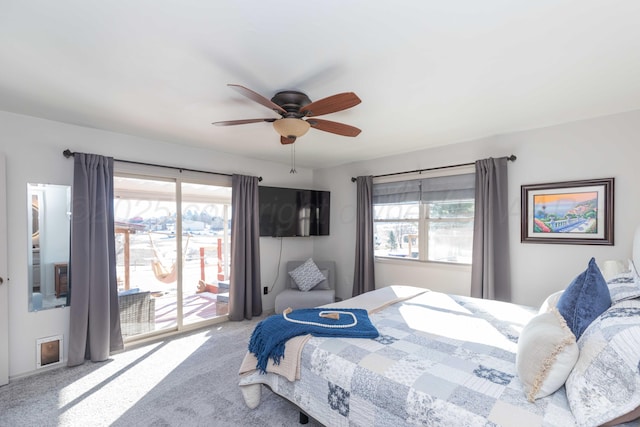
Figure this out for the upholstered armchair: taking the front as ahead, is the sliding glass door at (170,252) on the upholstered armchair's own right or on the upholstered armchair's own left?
on the upholstered armchair's own right

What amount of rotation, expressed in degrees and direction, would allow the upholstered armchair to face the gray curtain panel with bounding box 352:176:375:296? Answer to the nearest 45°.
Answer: approximately 90° to its left

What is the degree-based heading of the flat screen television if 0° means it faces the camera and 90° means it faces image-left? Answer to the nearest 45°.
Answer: approximately 315°

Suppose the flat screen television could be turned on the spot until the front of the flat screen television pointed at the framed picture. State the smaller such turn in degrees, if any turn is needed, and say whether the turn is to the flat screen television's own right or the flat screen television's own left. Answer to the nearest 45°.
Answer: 0° — it already faces it

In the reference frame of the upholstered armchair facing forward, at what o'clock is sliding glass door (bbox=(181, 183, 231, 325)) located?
The sliding glass door is roughly at 3 o'clock from the upholstered armchair.

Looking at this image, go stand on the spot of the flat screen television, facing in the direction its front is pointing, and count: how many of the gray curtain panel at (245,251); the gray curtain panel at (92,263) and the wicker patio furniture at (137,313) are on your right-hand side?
3

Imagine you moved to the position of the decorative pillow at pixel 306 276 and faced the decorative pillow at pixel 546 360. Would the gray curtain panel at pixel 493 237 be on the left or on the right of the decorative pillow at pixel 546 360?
left

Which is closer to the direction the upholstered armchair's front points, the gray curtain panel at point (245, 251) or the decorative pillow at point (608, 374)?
the decorative pillow

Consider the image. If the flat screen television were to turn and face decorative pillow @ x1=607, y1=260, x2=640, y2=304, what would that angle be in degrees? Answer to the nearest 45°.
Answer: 0° — it already faces it

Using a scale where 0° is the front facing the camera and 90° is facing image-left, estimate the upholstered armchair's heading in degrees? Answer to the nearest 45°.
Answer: approximately 0°
